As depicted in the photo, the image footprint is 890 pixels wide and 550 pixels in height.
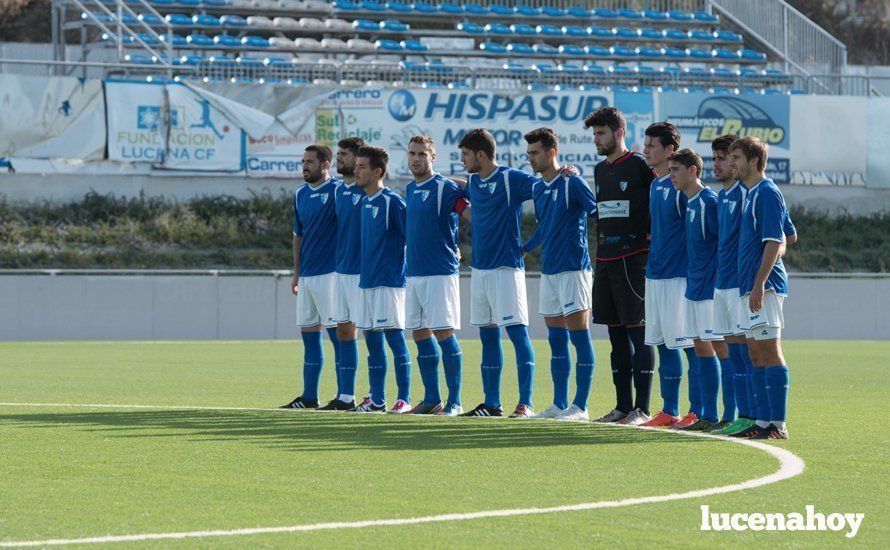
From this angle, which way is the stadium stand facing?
toward the camera

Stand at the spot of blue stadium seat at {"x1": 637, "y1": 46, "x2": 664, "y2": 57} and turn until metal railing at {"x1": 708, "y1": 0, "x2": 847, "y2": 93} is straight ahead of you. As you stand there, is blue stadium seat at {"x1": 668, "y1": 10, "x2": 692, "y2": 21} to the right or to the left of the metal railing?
left
